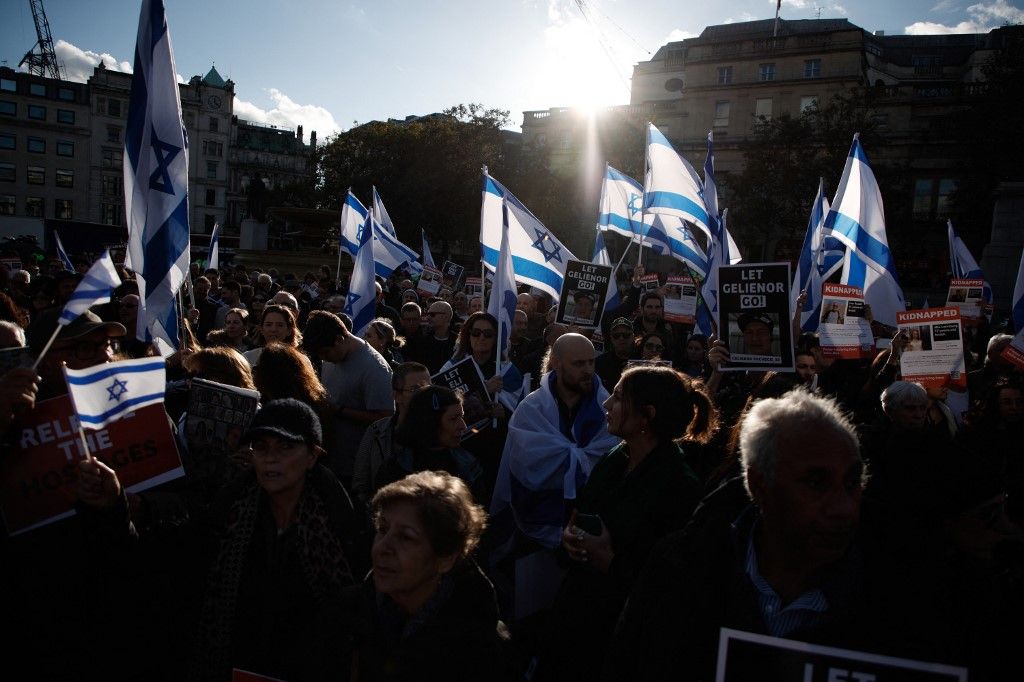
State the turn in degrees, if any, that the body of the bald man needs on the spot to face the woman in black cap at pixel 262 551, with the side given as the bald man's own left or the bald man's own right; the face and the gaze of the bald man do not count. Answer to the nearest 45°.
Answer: approximately 90° to the bald man's own right

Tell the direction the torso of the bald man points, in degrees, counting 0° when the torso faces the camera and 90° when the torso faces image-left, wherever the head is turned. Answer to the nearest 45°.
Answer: approximately 315°

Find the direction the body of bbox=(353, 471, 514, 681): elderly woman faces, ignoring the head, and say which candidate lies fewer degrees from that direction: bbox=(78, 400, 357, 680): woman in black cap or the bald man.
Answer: the woman in black cap

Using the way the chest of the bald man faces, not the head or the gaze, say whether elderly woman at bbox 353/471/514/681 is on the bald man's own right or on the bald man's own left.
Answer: on the bald man's own right

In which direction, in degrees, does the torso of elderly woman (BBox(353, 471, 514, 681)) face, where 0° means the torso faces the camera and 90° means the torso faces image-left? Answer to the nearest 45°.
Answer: approximately 45°

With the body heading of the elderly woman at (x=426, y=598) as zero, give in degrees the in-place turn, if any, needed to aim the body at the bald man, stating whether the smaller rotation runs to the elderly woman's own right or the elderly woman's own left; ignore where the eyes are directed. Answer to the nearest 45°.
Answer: approximately 135° to the elderly woman's own right

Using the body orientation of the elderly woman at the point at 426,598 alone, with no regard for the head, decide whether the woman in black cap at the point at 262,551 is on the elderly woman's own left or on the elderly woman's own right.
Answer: on the elderly woman's own right
